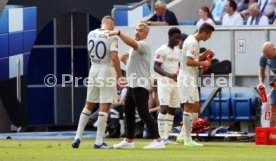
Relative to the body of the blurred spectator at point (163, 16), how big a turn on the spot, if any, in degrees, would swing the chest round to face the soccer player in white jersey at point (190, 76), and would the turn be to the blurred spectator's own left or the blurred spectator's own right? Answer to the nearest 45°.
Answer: approximately 45° to the blurred spectator's own left

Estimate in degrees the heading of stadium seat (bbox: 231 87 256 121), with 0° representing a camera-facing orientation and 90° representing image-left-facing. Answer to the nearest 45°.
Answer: approximately 0°

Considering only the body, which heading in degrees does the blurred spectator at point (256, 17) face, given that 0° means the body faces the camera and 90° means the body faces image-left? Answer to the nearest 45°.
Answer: approximately 45°
